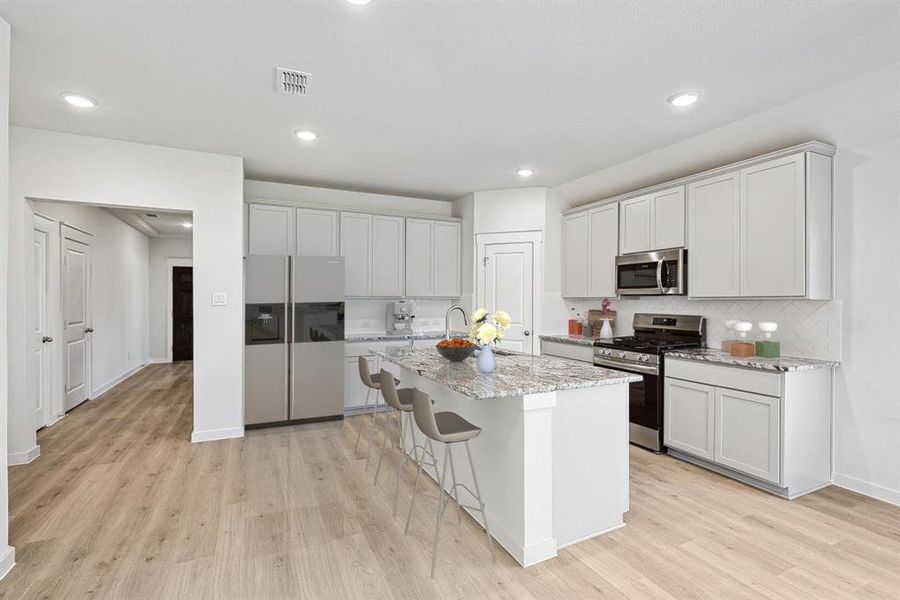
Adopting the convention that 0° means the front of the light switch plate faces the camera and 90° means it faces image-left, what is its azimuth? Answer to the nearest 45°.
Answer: approximately 0°

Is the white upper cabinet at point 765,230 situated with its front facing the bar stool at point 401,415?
yes

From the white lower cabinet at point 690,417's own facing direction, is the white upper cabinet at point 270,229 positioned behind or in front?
in front

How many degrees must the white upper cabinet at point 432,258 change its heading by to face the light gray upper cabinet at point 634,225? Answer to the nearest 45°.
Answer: approximately 45° to its left

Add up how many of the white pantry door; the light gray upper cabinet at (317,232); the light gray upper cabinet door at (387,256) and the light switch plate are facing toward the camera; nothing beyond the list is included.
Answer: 4

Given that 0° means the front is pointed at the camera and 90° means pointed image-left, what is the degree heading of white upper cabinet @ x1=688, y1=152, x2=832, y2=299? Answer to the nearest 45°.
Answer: approximately 45°

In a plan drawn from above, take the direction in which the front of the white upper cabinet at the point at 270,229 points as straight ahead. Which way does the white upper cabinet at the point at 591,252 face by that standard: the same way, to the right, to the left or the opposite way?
to the right

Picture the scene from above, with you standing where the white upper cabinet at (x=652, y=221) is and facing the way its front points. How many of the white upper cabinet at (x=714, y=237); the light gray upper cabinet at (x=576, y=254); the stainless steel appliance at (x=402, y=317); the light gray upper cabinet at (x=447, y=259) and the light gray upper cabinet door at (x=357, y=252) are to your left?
1

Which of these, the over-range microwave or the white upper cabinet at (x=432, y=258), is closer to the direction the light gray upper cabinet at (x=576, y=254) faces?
the white upper cabinet

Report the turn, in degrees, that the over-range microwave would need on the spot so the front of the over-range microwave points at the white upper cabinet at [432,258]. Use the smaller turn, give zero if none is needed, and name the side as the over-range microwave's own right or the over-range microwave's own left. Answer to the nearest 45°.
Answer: approximately 45° to the over-range microwave's own right

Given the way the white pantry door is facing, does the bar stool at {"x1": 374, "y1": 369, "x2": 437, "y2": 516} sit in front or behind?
in front

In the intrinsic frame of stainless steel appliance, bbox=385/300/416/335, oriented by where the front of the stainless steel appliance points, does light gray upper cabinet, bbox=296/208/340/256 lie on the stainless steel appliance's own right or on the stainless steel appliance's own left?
on the stainless steel appliance's own right

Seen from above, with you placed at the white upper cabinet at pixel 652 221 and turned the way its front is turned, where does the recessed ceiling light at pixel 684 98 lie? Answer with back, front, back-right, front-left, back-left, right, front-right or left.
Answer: front-left

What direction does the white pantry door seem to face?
toward the camera

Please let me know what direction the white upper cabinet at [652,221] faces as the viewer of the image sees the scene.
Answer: facing the viewer and to the left of the viewer
